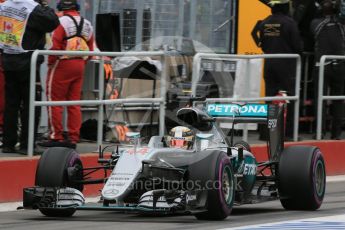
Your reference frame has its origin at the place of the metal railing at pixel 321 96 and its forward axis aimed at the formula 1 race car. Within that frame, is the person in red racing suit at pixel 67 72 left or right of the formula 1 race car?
right

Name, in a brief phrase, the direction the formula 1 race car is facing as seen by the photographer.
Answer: facing the viewer and to the left of the viewer

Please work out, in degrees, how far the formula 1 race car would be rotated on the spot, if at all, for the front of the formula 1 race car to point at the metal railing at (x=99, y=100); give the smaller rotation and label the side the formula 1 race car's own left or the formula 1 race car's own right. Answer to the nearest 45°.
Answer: approximately 90° to the formula 1 race car's own right
